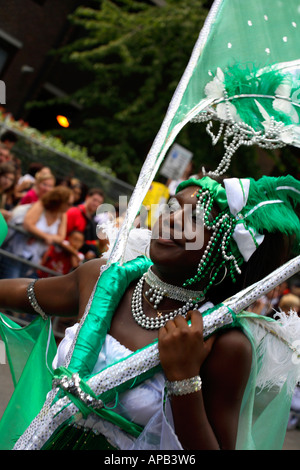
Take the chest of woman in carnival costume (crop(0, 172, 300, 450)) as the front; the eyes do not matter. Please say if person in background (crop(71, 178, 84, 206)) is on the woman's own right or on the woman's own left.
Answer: on the woman's own right

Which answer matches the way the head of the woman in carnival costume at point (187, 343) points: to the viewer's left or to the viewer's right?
to the viewer's left

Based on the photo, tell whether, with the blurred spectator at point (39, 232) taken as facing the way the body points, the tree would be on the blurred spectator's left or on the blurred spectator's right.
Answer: on the blurred spectator's left

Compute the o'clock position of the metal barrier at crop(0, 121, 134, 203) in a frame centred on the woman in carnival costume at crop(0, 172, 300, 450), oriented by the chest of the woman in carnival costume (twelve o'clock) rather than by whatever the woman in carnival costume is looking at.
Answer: The metal barrier is roughly at 4 o'clock from the woman in carnival costume.

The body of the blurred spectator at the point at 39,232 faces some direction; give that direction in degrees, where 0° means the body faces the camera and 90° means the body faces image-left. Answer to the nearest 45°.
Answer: approximately 315°

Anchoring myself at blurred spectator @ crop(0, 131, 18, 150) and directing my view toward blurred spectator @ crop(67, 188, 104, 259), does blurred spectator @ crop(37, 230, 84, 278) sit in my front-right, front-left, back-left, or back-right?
front-right

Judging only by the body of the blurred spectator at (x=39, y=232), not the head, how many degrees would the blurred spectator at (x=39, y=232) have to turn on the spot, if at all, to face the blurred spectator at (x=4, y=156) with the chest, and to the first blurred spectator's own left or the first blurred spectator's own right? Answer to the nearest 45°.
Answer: approximately 180°

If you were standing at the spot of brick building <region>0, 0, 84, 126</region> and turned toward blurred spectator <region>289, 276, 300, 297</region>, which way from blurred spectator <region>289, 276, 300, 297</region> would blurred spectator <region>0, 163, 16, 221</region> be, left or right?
right

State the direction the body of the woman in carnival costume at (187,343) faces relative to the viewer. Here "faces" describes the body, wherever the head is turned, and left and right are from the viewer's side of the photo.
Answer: facing the viewer and to the left of the viewer

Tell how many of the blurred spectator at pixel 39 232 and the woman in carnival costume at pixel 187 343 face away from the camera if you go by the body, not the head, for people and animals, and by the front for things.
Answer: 0
